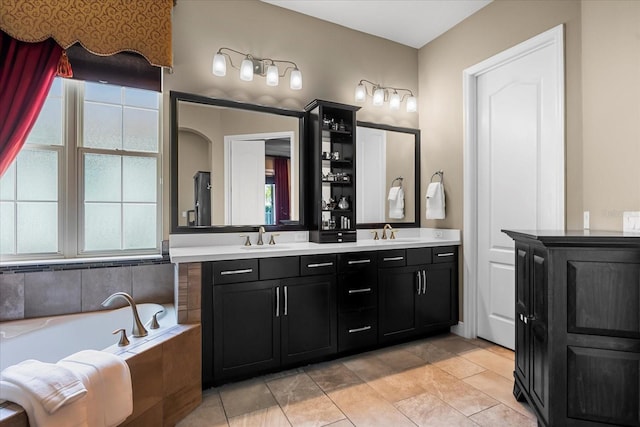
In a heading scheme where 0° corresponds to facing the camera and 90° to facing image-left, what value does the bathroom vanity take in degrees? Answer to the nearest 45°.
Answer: approximately 315°

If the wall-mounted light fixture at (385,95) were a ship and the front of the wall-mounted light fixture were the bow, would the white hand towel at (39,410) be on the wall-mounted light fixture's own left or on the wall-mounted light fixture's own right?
on the wall-mounted light fixture's own right

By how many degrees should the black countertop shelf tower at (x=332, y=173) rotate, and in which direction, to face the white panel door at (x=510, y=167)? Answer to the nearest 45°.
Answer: approximately 45° to its left

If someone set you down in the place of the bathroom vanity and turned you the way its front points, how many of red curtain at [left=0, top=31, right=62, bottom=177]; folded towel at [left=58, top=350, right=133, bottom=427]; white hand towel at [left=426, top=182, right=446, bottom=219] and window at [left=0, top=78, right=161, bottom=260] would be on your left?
1

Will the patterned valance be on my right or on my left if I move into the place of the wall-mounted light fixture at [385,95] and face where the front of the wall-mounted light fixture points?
on my right

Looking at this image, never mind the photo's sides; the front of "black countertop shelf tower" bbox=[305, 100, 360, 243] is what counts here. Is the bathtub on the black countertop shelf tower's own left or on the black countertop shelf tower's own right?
on the black countertop shelf tower's own right

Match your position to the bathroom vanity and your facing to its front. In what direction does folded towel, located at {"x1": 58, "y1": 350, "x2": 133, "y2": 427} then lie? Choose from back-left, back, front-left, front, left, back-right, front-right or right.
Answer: right

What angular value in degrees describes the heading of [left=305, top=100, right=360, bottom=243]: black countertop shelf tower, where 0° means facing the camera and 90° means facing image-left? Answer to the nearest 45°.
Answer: approximately 315°

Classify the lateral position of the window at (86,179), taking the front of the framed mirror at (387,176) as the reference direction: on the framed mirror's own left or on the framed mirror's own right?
on the framed mirror's own right

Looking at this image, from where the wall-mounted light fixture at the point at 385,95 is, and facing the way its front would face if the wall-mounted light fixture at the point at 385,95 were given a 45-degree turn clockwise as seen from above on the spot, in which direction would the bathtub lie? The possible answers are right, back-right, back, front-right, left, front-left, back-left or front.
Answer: front-right

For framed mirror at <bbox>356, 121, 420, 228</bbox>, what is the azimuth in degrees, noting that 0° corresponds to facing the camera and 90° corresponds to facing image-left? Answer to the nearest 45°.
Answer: approximately 315°

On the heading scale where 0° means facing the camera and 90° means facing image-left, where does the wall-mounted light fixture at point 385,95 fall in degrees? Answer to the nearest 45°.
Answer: approximately 315°

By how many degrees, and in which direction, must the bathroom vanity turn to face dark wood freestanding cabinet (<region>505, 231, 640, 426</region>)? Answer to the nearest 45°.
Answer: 0° — it already faces it
